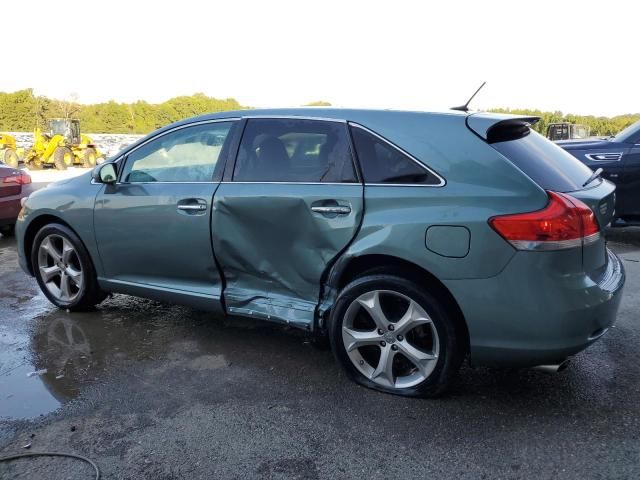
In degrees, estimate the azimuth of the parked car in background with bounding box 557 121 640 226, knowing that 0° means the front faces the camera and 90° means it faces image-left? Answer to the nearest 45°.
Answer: approximately 90°

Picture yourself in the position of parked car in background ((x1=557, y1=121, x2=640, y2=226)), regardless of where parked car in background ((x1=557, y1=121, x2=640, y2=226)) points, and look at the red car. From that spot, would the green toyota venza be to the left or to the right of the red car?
left

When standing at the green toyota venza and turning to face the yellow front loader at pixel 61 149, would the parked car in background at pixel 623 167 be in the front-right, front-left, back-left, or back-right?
front-right

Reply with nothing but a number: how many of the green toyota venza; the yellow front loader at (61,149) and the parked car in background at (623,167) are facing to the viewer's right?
0

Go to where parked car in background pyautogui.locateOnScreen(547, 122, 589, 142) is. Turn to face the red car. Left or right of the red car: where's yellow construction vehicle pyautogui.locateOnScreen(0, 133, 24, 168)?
right

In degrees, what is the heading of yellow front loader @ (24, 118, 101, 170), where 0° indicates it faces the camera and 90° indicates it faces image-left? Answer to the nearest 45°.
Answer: approximately 45°

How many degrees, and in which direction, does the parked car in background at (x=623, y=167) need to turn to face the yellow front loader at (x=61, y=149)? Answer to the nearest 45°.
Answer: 0° — it already faces it

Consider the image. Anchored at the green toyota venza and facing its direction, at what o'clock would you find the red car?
The red car is roughly at 12 o'clock from the green toyota venza.

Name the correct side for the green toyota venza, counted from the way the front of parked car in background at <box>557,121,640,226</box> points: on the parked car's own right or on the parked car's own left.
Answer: on the parked car's own left

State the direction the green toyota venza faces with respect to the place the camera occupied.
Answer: facing away from the viewer and to the left of the viewer

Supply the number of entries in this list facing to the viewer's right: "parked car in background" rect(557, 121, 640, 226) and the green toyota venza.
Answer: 0

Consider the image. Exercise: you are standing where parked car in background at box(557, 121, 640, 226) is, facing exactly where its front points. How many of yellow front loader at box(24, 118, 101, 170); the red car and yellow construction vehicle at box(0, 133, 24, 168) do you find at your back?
0

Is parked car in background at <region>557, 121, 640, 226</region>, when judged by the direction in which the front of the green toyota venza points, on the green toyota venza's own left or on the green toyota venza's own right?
on the green toyota venza's own right

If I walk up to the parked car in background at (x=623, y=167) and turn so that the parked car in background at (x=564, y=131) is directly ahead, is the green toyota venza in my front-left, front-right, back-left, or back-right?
back-left

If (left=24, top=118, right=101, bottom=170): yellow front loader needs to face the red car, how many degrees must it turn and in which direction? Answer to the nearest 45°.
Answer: approximately 45° to its left

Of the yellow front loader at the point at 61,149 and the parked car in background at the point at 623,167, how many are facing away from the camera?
0

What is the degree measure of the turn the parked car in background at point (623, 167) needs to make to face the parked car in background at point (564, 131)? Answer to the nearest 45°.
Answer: approximately 90° to its right

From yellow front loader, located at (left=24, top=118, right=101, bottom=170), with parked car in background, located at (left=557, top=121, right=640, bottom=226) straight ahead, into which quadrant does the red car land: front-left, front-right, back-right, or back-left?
front-right
